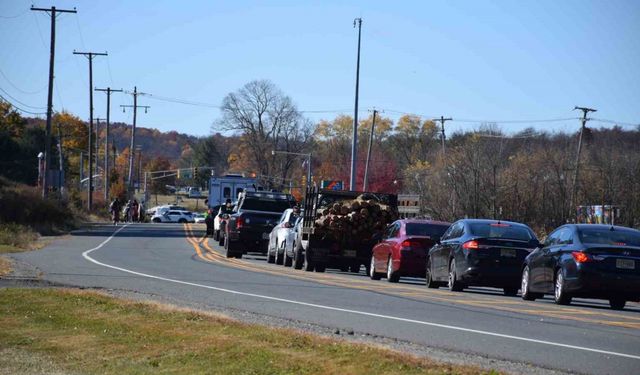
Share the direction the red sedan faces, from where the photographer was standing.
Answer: facing away from the viewer and to the left of the viewer

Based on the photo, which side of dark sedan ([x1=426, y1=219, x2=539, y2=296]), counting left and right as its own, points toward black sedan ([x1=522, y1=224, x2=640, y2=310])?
back

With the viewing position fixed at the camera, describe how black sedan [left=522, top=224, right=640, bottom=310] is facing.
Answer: facing away from the viewer and to the left of the viewer

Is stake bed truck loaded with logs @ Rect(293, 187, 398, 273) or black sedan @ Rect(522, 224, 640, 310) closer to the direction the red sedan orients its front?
the stake bed truck loaded with logs

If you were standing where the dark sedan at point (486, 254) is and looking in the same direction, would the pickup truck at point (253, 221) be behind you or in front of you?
in front

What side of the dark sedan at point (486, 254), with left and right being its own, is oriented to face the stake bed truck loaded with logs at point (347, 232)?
front

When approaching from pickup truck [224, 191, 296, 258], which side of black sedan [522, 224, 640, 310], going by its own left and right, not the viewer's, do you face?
front

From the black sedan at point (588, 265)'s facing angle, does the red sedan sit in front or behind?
in front

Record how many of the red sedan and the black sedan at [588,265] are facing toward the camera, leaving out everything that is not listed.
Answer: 0

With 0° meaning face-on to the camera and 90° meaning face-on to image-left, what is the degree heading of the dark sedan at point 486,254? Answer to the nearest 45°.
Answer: approximately 135°

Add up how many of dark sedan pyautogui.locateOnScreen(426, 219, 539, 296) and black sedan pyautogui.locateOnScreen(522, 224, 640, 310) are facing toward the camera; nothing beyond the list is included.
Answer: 0
